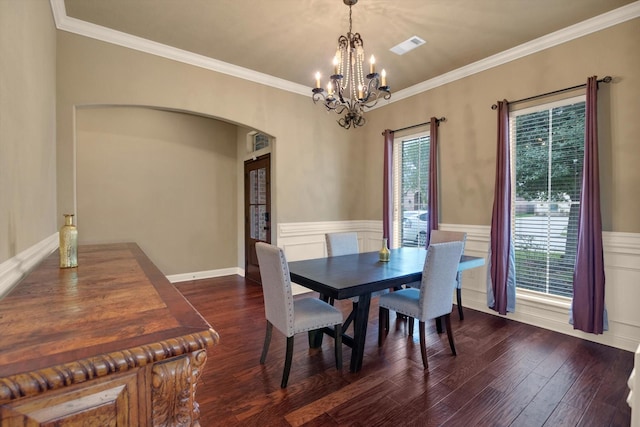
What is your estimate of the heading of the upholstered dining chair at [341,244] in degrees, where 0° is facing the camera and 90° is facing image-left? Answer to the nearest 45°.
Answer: approximately 315°

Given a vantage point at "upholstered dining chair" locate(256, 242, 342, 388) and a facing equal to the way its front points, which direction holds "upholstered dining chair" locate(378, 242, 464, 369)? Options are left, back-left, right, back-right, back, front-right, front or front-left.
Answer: front-right

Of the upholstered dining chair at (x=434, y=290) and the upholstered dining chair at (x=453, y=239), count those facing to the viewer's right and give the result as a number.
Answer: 0

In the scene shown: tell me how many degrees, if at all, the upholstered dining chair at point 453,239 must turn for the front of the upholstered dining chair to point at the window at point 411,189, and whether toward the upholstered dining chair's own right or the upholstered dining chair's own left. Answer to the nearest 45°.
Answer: approximately 90° to the upholstered dining chair's own right

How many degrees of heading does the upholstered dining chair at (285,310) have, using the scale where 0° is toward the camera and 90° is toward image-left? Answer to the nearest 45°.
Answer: approximately 225°

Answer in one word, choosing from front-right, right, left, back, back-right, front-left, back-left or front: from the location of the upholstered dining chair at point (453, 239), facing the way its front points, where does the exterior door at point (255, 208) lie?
front-right

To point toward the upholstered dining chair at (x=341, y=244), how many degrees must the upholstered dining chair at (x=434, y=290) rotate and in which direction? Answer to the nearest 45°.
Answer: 0° — it already faces it

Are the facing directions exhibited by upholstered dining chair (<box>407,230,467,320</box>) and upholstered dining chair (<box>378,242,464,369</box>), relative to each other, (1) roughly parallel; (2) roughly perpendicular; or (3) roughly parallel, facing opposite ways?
roughly perpendicular

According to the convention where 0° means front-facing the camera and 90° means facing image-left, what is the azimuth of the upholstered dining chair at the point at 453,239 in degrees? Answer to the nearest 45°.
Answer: approximately 45°

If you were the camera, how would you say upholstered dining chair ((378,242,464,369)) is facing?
facing away from the viewer and to the left of the viewer

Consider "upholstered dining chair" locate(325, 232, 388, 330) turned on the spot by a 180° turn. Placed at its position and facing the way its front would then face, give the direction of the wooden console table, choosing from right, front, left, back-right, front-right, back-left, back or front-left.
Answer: back-left

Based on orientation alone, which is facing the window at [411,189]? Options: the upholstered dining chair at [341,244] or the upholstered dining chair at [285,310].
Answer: the upholstered dining chair at [285,310]
